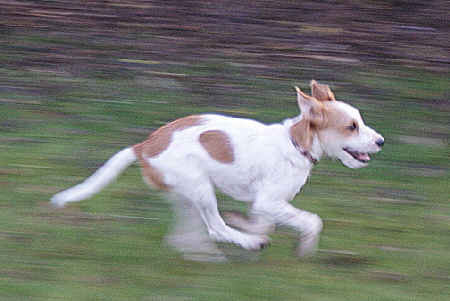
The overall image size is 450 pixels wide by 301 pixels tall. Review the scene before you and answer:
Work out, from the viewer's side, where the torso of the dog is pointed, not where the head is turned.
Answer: to the viewer's right
